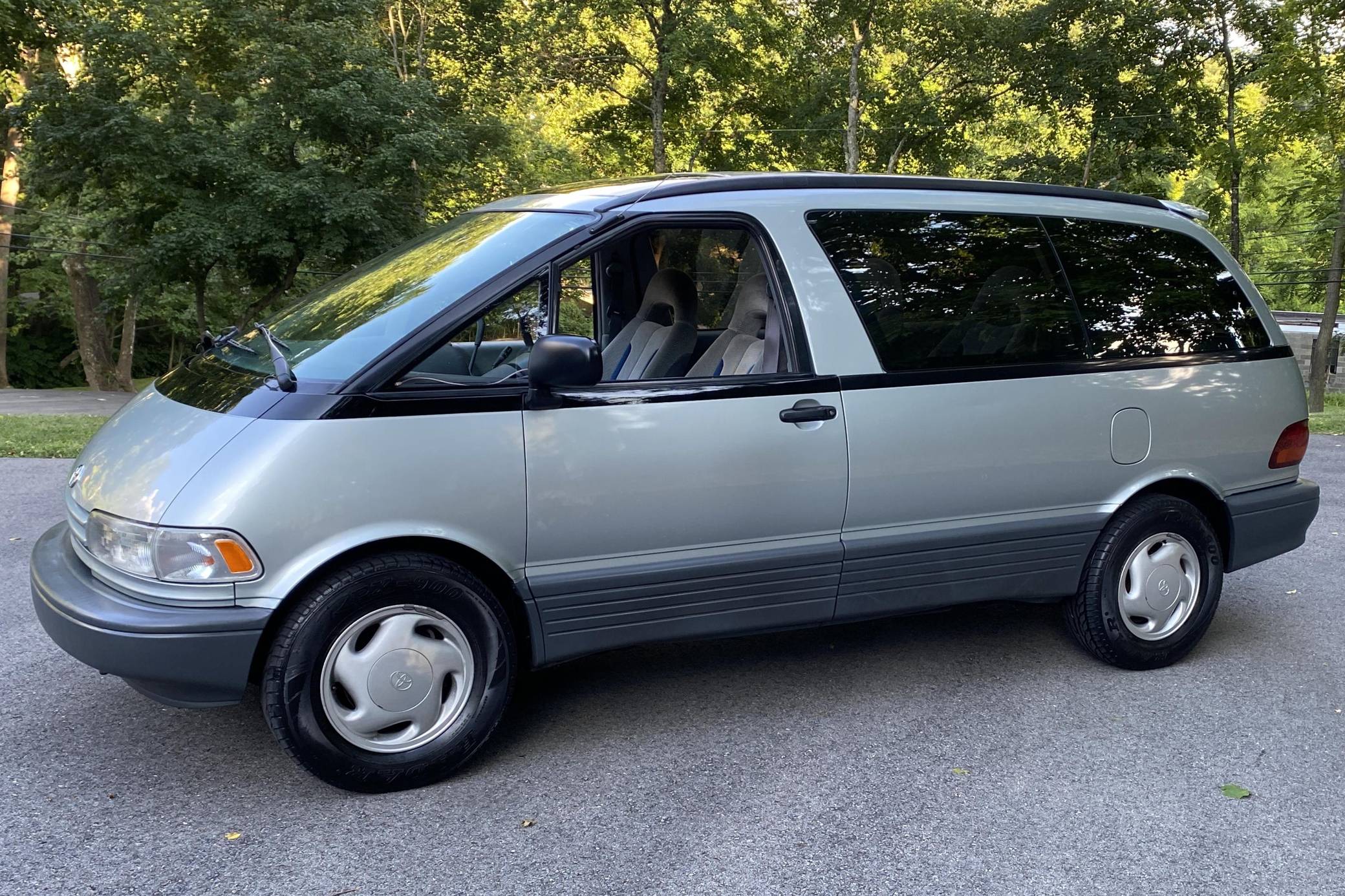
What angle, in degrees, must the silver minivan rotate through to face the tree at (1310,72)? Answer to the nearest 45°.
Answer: approximately 180°

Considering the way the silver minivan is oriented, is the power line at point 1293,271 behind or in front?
behind

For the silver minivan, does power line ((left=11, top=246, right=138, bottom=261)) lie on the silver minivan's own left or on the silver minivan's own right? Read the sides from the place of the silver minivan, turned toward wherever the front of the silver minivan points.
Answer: on the silver minivan's own right

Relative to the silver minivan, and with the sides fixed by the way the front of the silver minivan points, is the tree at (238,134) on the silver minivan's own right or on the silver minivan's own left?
on the silver minivan's own right

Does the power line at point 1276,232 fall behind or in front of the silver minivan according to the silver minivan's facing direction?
behind

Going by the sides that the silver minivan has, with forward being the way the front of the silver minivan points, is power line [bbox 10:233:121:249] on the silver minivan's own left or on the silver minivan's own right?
on the silver minivan's own right

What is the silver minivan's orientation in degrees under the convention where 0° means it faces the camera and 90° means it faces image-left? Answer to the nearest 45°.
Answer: approximately 45°

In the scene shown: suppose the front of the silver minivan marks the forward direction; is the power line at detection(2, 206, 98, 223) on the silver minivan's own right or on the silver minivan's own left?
on the silver minivan's own right
